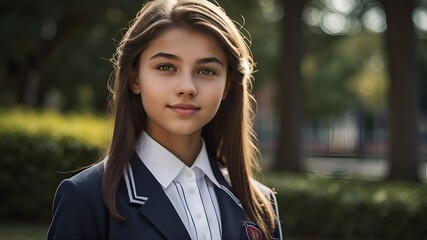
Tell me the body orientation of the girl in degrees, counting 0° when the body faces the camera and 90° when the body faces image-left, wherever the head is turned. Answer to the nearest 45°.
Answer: approximately 315°
